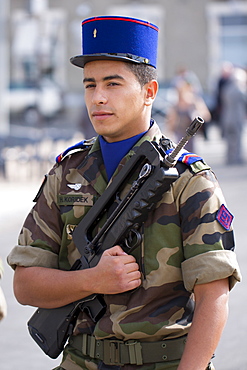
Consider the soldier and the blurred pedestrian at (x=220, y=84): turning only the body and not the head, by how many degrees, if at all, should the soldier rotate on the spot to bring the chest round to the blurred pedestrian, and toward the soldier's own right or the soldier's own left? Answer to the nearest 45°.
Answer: approximately 135° to the soldier's own right

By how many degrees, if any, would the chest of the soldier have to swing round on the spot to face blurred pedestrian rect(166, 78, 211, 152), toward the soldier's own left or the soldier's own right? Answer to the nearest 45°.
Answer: approximately 135° to the soldier's own right

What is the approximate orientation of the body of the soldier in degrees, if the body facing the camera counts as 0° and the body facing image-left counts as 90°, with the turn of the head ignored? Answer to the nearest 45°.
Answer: approximately 45°

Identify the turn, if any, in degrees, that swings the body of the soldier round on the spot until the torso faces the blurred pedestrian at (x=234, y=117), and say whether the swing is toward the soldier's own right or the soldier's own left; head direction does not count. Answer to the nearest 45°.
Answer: approximately 135° to the soldier's own right

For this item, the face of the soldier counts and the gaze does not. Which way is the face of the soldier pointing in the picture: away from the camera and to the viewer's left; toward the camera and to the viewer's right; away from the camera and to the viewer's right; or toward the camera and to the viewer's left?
toward the camera and to the viewer's left
